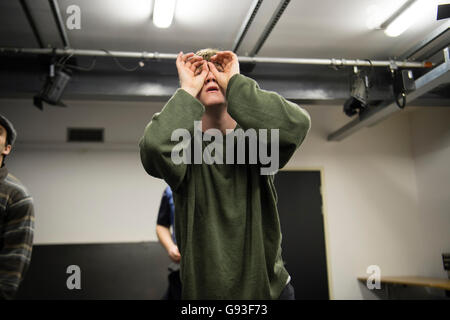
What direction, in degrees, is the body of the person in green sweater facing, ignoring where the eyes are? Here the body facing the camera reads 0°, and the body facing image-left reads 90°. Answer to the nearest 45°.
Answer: approximately 0°
